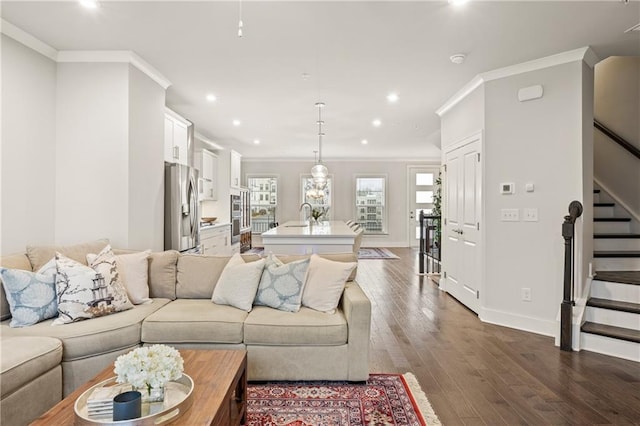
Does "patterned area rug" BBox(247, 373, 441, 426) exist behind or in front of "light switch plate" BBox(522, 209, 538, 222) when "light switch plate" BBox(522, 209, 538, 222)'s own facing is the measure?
in front

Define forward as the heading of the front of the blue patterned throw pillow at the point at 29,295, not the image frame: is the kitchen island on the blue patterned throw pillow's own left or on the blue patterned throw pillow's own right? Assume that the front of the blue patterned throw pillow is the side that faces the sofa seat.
on the blue patterned throw pillow's own left

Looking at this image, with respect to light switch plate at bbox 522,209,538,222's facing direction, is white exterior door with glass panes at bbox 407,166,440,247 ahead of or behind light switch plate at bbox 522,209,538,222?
behind

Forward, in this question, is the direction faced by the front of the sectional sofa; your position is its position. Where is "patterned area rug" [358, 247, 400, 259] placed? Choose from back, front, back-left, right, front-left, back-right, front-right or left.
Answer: back-left

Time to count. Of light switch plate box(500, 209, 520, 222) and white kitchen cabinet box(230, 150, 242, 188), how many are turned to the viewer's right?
1

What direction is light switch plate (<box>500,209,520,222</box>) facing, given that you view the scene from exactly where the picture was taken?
facing the viewer

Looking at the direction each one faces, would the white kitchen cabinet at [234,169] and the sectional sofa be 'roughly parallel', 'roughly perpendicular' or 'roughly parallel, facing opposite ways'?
roughly perpendicular

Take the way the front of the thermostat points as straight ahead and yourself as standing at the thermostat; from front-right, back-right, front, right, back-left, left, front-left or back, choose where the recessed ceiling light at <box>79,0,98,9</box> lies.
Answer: front-right

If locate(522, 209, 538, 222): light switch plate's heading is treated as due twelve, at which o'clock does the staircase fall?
The staircase is roughly at 9 o'clock from the light switch plate.

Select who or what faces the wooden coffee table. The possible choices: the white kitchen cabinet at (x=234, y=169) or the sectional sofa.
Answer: the sectional sofa

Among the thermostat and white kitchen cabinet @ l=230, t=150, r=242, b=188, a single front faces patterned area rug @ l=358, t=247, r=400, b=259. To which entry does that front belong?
the white kitchen cabinet

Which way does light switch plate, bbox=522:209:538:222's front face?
toward the camera
